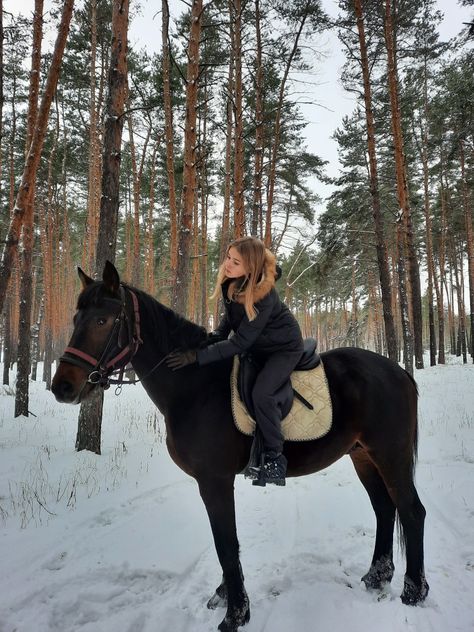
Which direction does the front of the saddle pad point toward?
to the viewer's left

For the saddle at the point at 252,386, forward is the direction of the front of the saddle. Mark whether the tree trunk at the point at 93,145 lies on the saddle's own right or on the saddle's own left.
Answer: on the saddle's own right

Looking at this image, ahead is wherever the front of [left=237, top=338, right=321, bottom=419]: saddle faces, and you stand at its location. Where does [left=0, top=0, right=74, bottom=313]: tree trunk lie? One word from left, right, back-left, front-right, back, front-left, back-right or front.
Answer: front-right

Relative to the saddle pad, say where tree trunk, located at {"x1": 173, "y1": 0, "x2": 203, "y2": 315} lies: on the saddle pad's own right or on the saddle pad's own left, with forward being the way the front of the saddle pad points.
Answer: on the saddle pad's own right

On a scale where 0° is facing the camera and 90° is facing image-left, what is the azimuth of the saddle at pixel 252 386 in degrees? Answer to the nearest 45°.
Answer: approximately 90°

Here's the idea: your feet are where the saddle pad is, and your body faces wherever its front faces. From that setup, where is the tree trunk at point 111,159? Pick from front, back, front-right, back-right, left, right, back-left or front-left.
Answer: front-right

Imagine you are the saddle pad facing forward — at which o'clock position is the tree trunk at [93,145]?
The tree trunk is roughly at 2 o'clock from the saddle pad.

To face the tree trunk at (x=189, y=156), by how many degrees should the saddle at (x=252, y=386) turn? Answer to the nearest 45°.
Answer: approximately 90° to its right

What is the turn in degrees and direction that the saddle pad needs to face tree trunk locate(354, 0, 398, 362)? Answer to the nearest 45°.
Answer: approximately 90° to its right
